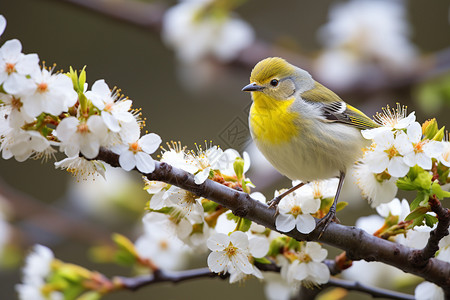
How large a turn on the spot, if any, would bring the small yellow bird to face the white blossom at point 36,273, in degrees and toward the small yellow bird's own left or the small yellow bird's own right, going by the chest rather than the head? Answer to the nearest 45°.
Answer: approximately 45° to the small yellow bird's own right

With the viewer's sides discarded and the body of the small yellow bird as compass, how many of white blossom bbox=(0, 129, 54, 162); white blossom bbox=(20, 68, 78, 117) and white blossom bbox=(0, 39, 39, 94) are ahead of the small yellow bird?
3

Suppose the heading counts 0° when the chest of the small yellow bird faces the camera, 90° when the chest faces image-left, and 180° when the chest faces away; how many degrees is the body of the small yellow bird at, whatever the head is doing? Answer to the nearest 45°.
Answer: approximately 45°
